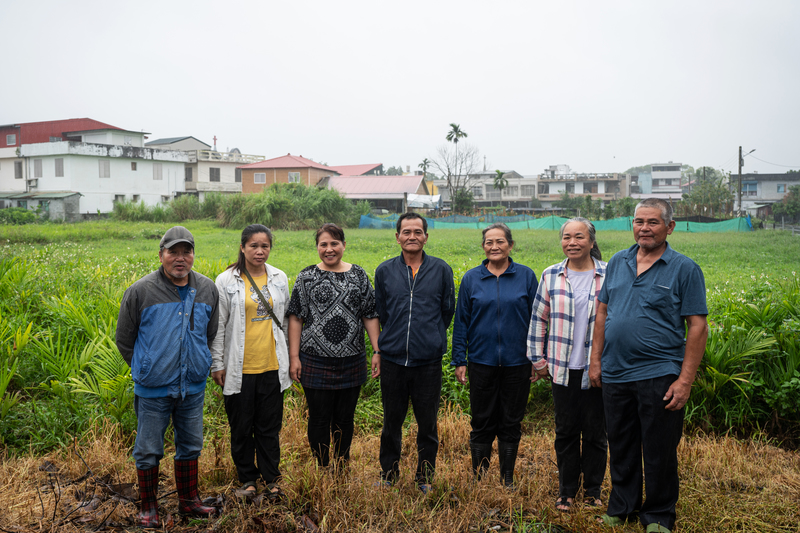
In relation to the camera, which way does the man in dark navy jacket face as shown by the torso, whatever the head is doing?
toward the camera

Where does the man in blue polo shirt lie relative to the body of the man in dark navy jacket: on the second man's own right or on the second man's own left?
on the second man's own left

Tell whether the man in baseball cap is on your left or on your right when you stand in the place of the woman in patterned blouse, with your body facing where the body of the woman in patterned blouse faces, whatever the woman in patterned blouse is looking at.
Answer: on your right

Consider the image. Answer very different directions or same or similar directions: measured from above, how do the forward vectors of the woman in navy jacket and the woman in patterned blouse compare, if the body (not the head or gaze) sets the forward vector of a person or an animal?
same or similar directions

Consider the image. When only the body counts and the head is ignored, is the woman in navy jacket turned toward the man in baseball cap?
no

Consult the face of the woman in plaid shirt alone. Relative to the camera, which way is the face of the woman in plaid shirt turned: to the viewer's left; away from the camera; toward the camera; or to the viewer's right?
toward the camera

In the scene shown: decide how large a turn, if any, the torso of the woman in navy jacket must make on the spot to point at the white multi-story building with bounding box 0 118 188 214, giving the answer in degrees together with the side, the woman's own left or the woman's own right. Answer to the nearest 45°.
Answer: approximately 135° to the woman's own right

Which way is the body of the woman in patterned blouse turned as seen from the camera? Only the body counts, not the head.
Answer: toward the camera

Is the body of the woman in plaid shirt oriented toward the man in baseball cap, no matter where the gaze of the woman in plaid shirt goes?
no

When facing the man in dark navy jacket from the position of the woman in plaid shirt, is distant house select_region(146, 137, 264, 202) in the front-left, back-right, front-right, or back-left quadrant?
front-right

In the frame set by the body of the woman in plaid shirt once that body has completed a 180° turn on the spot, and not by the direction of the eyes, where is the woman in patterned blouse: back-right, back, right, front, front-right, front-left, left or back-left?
left

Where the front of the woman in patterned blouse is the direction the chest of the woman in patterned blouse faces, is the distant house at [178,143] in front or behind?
behind

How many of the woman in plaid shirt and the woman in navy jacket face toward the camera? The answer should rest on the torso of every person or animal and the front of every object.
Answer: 2

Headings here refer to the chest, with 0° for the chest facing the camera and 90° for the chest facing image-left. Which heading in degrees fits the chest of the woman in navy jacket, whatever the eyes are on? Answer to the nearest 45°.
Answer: approximately 0°

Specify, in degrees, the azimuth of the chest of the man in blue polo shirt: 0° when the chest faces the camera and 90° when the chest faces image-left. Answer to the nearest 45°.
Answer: approximately 45°

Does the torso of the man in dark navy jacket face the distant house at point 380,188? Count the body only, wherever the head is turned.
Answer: no

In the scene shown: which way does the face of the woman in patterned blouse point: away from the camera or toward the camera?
toward the camera

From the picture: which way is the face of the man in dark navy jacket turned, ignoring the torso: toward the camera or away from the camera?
toward the camera
